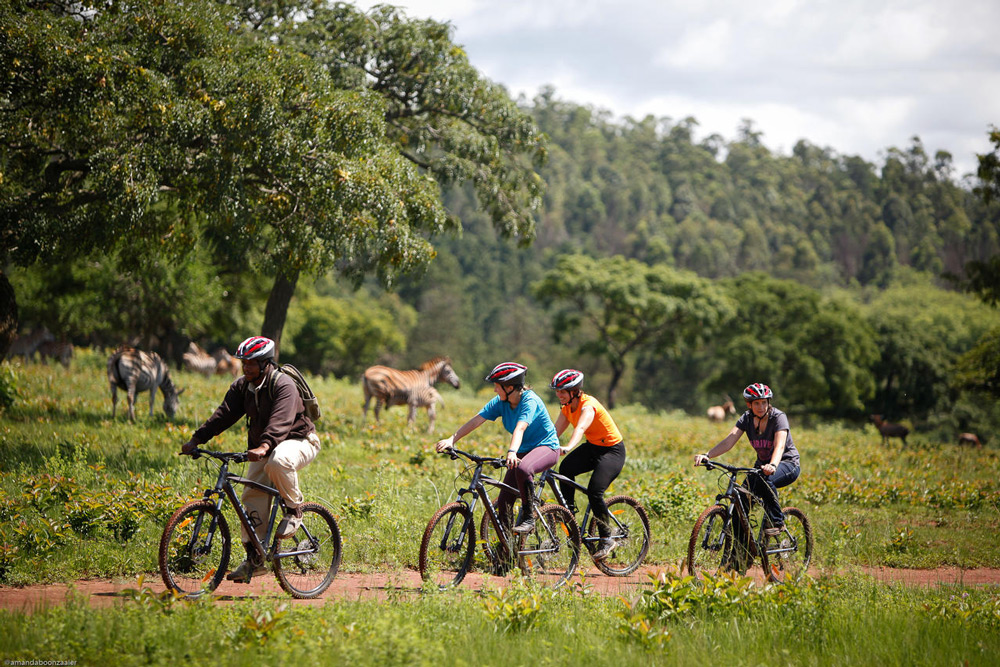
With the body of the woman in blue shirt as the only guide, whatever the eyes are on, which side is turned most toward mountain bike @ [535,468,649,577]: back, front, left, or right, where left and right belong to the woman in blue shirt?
back

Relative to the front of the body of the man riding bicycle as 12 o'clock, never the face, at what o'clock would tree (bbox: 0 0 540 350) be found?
The tree is roughly at 4 o'clock from the man riding bicycle.

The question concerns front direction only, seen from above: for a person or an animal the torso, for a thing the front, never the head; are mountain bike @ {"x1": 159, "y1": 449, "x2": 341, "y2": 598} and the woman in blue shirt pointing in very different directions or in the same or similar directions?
same or similar directions

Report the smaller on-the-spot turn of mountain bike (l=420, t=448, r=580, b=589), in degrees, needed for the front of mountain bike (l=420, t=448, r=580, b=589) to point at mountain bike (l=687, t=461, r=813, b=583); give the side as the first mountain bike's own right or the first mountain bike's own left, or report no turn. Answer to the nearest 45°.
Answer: approximately 135° to the first mountain bike's own left

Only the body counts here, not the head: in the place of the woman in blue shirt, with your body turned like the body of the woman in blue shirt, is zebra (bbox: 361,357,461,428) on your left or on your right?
on your right

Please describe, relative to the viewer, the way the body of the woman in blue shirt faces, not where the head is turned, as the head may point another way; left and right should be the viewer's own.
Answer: facing the viewer and to the left of the viewer

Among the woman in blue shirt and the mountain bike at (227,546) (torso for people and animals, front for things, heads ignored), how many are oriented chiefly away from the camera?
0

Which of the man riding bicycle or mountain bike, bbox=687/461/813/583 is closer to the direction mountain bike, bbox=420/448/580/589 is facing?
the man riding bicycle

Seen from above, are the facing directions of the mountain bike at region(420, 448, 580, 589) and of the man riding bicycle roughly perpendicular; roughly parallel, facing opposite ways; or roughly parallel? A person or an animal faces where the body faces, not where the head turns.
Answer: roughly parallel

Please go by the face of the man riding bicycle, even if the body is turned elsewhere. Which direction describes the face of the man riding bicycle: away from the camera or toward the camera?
toward the camera

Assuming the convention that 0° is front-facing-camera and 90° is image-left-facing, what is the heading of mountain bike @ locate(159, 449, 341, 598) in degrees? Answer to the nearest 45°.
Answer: approximately 45°

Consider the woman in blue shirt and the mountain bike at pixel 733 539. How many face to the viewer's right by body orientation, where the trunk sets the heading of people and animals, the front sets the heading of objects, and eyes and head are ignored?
0
